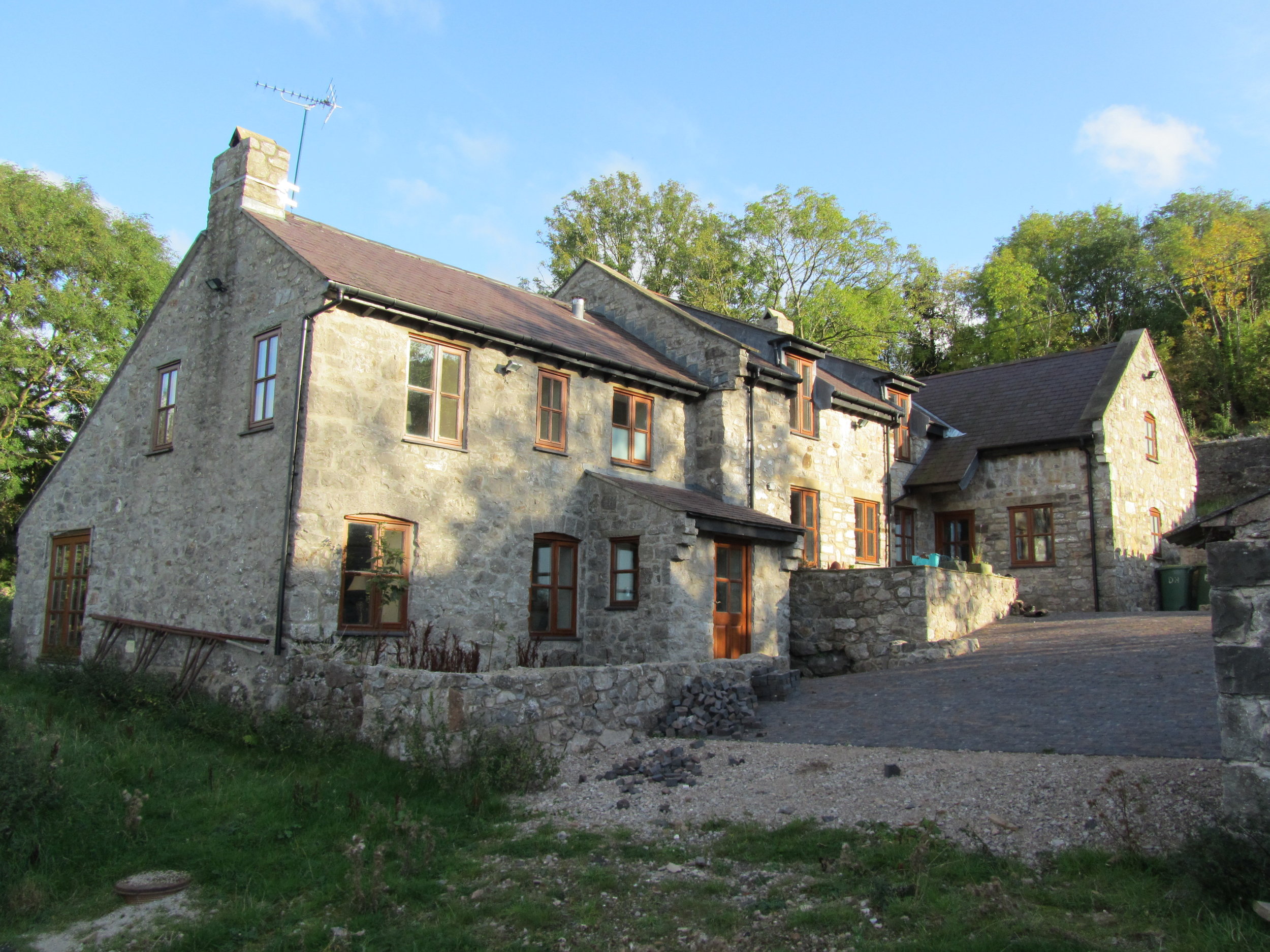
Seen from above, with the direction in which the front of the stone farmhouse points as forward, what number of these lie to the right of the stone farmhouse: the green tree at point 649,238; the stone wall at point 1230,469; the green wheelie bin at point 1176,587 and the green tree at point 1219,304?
0

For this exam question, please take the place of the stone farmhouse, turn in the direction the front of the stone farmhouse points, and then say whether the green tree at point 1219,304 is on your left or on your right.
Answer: on your left

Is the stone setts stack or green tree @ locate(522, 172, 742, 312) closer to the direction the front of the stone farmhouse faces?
the stone setts stack

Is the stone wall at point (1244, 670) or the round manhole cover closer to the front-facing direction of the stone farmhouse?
the stone wall

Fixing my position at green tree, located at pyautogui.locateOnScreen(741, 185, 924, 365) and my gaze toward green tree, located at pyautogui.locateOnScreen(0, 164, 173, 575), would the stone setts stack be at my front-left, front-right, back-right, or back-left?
front-left

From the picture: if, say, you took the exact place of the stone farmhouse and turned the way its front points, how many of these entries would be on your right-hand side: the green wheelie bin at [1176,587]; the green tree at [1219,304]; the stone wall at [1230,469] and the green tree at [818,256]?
0

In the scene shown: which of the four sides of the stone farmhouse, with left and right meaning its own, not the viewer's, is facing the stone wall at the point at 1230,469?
left

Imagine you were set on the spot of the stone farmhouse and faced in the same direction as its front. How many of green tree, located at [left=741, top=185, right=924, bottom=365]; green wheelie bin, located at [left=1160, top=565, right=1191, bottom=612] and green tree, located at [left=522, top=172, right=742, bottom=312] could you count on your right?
0

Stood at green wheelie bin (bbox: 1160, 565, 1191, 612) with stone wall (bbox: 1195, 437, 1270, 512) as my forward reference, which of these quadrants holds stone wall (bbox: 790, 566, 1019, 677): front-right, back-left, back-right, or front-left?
back-left

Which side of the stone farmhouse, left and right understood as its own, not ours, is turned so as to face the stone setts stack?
front

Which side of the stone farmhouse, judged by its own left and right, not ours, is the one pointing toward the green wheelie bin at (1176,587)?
left

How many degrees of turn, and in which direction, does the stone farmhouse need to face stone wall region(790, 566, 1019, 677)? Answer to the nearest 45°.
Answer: approximately 45° to its left

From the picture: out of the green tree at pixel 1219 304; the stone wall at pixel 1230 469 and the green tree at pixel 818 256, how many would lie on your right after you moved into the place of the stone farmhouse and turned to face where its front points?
0

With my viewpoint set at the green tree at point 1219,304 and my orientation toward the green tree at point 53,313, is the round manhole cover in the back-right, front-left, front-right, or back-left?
front-left

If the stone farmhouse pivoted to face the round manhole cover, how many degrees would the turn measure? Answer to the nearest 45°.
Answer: approximately 45° to its right

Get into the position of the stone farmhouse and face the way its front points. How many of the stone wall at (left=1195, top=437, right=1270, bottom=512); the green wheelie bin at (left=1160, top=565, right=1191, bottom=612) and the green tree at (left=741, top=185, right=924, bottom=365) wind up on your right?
0

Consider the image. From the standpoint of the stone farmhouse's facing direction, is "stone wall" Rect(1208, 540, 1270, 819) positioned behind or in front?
in front

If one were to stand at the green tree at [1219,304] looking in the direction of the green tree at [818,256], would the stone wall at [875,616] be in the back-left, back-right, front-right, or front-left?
front-left

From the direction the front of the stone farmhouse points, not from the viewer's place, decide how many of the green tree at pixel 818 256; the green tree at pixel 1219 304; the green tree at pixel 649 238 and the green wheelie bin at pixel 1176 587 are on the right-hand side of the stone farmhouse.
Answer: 0

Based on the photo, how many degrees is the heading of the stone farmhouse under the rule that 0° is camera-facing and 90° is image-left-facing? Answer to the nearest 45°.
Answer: approximately 315°

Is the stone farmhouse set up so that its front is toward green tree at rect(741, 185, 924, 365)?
no

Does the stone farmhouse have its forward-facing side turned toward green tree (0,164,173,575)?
no
